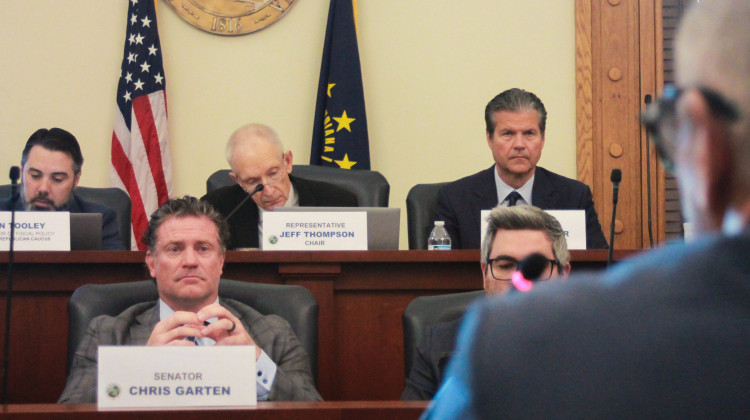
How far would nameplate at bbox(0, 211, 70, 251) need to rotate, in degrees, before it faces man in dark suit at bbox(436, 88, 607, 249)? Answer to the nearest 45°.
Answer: approximately 90° to its left

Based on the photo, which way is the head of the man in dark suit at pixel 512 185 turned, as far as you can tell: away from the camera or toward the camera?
toward the camera

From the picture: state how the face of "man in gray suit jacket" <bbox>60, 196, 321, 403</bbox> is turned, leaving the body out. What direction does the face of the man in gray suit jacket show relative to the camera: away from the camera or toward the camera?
toward the camera

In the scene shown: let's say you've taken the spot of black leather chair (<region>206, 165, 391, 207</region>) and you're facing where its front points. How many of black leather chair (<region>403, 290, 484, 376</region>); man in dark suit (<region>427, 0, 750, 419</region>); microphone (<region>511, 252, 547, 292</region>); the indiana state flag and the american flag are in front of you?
3

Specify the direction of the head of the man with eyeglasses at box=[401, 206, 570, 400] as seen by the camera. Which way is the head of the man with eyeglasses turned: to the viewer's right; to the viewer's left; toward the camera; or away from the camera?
toward the camera

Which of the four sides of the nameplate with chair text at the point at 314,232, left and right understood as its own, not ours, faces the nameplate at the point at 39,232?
right

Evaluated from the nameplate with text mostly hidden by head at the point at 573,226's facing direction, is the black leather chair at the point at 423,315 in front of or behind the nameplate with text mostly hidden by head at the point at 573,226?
in front

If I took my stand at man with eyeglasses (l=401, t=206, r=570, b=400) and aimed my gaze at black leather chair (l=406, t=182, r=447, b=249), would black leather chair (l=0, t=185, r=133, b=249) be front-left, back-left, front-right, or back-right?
front-left

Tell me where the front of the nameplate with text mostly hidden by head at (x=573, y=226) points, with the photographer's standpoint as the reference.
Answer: facing the viewer

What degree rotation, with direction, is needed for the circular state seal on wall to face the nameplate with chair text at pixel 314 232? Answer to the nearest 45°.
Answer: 0° — it already faces it

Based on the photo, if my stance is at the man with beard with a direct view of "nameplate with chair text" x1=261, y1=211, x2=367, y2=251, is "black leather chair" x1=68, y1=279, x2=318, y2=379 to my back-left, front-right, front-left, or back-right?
front-right

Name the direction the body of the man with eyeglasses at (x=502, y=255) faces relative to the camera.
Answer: toward the camera

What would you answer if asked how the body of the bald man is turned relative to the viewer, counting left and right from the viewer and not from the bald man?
facing the viewer

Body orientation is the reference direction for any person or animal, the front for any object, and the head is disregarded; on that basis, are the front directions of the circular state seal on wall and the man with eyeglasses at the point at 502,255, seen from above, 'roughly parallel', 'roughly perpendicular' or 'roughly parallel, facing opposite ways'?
roughly parallel

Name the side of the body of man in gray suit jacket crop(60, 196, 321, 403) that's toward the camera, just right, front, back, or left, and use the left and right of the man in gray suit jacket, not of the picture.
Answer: front
